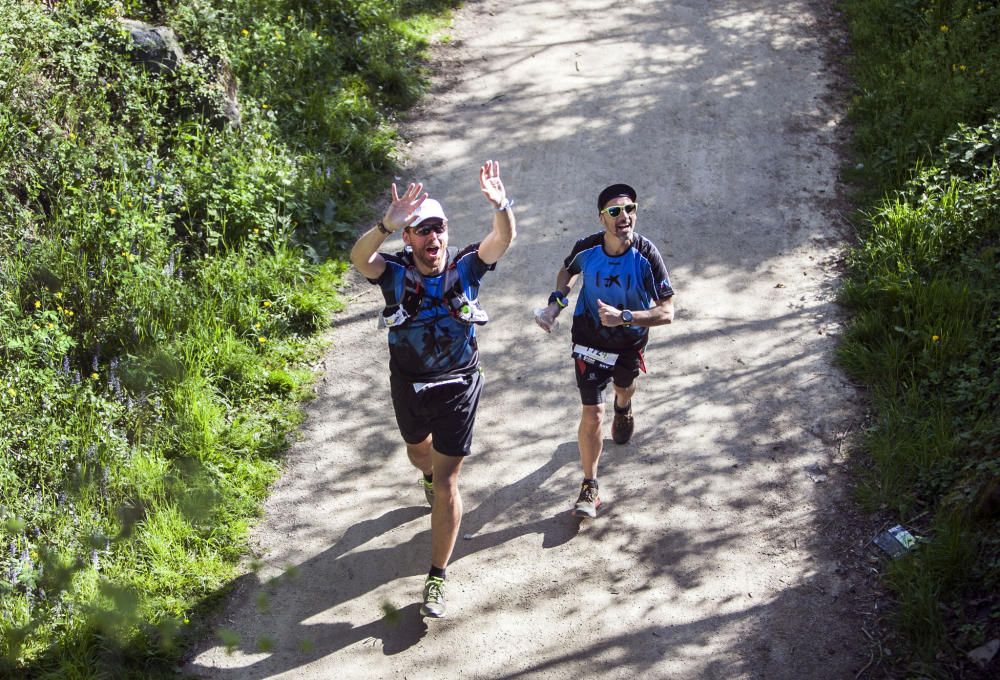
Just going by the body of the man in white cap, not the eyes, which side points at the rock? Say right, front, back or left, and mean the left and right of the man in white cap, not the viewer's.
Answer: back

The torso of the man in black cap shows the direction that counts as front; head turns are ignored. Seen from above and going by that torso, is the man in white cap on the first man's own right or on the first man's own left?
on the first man's own right

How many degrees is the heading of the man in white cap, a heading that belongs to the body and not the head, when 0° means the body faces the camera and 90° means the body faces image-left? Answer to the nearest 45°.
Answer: approximately 0°

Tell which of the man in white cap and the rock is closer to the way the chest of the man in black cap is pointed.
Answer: the man in white cap

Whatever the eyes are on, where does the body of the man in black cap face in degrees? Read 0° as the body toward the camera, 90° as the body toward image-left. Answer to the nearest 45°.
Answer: approximately 0°

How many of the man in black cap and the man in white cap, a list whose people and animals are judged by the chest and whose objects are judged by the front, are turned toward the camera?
2
